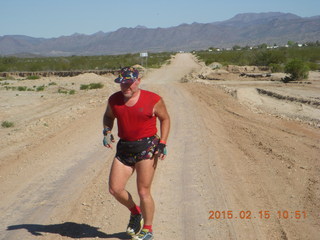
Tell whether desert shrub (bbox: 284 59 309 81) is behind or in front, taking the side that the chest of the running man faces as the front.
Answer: behind

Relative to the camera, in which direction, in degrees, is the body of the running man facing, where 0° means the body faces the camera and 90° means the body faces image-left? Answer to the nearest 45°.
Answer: approximately 45°
